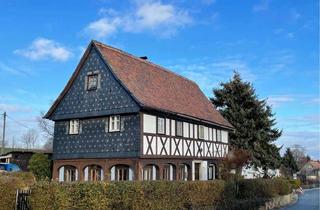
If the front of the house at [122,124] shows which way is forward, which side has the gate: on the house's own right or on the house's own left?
on the house's own right

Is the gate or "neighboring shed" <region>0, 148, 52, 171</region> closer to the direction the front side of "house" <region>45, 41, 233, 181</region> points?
the gate

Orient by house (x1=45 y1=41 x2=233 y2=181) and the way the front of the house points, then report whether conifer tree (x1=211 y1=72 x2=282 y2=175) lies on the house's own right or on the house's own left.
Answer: on the house's own left

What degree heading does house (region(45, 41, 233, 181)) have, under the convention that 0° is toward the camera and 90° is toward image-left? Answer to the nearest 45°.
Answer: approximately 315°

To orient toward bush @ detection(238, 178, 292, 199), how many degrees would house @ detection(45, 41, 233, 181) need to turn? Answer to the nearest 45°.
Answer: approximately 45° to its left
